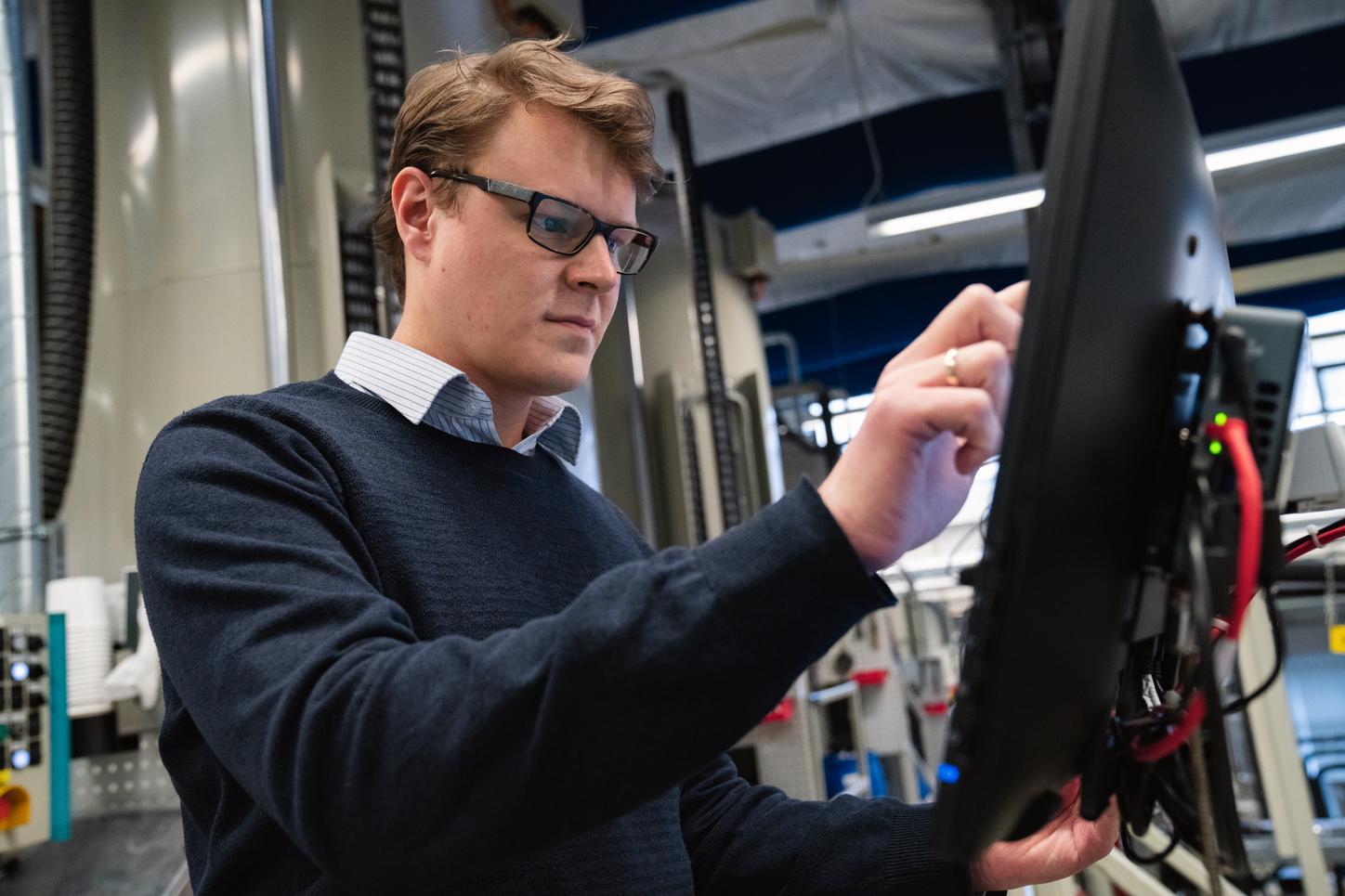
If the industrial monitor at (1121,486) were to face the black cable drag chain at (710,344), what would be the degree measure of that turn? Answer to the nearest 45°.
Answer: approximately 45° to its right

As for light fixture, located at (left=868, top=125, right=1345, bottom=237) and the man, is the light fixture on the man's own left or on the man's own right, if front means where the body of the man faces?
on the man's own left

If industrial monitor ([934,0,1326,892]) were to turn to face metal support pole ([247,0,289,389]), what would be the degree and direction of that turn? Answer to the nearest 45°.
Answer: approximately 45° to its right

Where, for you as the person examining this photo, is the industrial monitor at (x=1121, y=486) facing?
facing to the left of the viewer

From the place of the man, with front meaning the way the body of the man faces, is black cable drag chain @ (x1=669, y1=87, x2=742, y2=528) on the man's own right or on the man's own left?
on the man's own left

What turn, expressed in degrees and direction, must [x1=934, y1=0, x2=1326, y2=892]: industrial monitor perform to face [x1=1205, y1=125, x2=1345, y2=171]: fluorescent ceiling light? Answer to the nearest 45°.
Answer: approximately 90° to its right

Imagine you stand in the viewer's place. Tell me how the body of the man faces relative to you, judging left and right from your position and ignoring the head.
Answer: facing the viewer and to the right of the viewer

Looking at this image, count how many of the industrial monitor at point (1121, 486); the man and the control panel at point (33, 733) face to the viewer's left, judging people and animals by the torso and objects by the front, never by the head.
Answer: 1

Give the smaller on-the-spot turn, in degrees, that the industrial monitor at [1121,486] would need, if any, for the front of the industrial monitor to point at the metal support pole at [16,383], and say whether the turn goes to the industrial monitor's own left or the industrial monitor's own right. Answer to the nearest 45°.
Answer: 0° — it already faces it

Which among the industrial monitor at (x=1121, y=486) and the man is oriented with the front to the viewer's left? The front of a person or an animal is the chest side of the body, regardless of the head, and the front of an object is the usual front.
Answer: the industrial monitor

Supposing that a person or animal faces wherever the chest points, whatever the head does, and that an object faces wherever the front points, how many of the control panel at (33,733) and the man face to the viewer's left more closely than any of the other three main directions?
0
